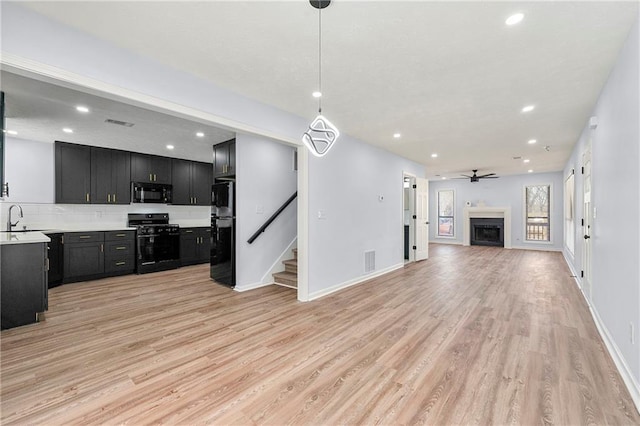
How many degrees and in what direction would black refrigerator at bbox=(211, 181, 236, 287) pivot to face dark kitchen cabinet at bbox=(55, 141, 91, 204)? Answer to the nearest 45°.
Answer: approximately 90° to its right

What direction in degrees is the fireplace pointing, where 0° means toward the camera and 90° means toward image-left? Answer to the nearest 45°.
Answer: approximately 0°

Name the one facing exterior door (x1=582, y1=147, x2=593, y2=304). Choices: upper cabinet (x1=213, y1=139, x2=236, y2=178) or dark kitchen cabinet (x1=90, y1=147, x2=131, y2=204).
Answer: the dark kitchen cabinet

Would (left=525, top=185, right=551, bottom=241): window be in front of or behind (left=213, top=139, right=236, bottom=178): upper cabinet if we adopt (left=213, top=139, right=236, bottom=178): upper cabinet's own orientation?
behind
